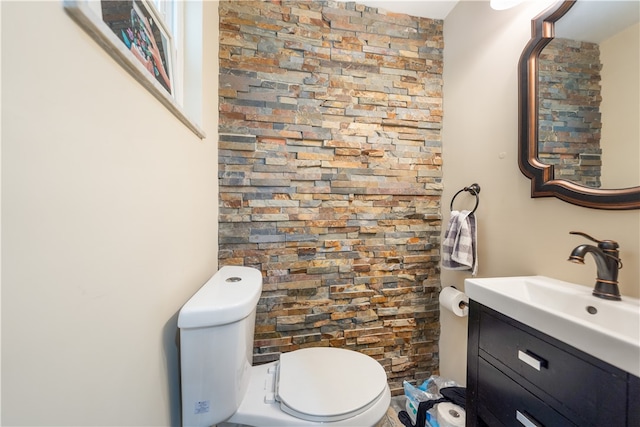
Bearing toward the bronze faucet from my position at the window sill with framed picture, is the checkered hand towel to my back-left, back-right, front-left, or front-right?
front-left

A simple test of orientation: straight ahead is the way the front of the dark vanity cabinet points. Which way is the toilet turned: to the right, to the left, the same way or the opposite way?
the opposite way

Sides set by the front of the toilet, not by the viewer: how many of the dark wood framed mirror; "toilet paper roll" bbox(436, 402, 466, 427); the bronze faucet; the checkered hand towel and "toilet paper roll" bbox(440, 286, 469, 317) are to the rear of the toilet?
0

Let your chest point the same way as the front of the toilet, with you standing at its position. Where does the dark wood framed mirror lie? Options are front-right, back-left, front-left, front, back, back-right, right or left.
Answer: front

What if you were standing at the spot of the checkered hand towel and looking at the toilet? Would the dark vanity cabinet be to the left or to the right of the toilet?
left

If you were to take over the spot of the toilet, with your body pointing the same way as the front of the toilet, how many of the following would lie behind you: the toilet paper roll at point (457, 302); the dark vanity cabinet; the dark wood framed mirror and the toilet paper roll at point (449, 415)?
0

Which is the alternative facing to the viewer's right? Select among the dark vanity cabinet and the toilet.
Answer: the toilet

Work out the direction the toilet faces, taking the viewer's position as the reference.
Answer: facing to the right of the viewer

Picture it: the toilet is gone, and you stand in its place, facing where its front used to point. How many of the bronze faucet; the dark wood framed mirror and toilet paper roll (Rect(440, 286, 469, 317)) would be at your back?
0

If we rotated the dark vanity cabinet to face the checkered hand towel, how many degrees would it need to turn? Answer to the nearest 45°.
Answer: approximately 90° to its right

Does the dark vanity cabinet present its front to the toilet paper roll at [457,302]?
no

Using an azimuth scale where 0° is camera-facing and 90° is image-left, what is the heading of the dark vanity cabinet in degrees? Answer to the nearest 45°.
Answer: approximately 45°

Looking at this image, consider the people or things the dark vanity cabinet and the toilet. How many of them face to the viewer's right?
1

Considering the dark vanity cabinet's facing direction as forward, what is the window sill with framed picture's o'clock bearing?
The window sill with framed picture is roughly at 12 o'clock from the dark vanity cabinet.
